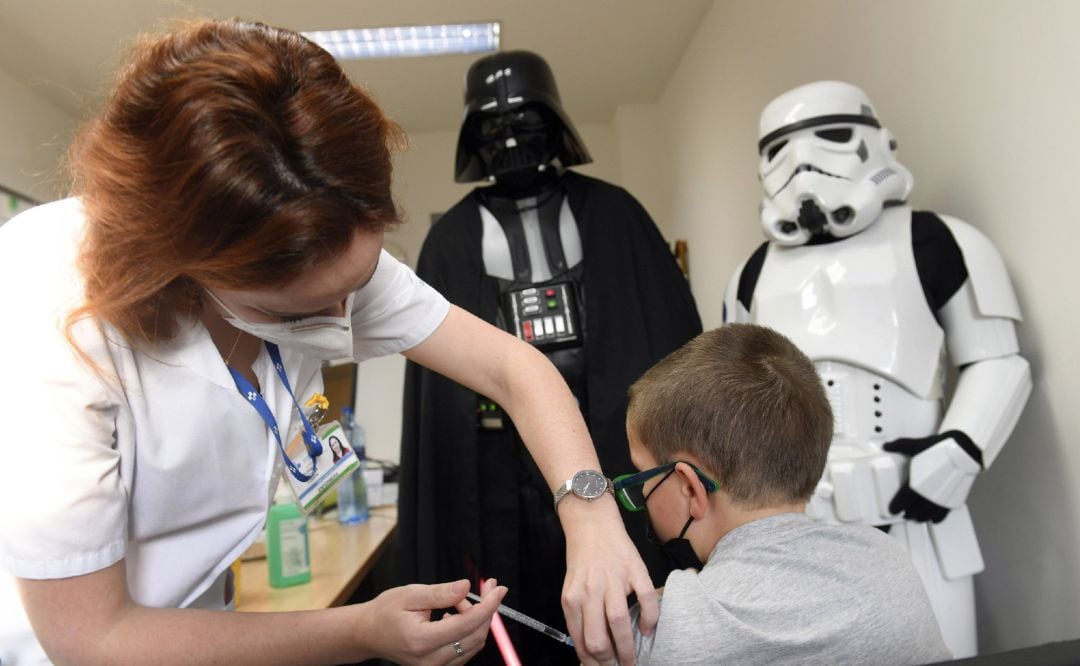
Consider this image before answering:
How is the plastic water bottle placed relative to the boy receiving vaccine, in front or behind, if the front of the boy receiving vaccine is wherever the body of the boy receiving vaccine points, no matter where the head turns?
in front

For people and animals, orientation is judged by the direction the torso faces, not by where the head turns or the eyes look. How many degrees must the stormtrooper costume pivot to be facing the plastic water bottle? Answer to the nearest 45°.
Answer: approximately 45° to its right

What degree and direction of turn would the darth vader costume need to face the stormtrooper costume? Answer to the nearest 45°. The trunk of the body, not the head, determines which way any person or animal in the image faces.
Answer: approximately 45° to its left

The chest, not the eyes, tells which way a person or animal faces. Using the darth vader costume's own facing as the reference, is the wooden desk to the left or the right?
on its right

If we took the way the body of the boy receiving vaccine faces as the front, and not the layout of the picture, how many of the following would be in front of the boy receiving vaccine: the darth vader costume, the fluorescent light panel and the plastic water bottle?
3

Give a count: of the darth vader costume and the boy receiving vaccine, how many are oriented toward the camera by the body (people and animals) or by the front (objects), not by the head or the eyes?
1

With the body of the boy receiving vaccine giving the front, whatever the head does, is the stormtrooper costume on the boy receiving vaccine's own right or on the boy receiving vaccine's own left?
on the boy receiving vaccine's own right

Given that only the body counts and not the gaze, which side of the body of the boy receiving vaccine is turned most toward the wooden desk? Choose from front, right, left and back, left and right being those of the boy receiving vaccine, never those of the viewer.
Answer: front

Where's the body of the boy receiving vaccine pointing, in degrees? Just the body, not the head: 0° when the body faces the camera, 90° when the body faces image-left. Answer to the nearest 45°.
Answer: approximately 135°

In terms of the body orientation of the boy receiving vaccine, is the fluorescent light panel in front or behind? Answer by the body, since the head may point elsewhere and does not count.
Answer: in front

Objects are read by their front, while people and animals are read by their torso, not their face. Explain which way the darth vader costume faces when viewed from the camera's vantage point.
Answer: facing the viewer

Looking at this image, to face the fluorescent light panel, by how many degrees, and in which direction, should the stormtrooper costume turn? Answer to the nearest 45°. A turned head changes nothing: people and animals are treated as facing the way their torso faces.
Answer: approximately 90° to its right

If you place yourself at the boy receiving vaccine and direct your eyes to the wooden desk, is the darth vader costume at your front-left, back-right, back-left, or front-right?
front-right

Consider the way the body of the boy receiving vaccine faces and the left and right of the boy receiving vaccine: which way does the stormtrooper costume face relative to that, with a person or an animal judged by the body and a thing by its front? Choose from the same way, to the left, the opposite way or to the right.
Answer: to the left

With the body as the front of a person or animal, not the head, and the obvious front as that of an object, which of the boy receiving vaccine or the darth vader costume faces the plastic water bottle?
the boy receiving vaccine
